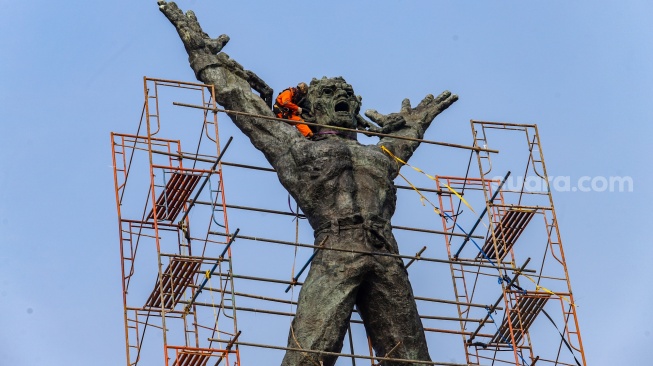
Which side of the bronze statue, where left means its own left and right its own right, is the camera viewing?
front
